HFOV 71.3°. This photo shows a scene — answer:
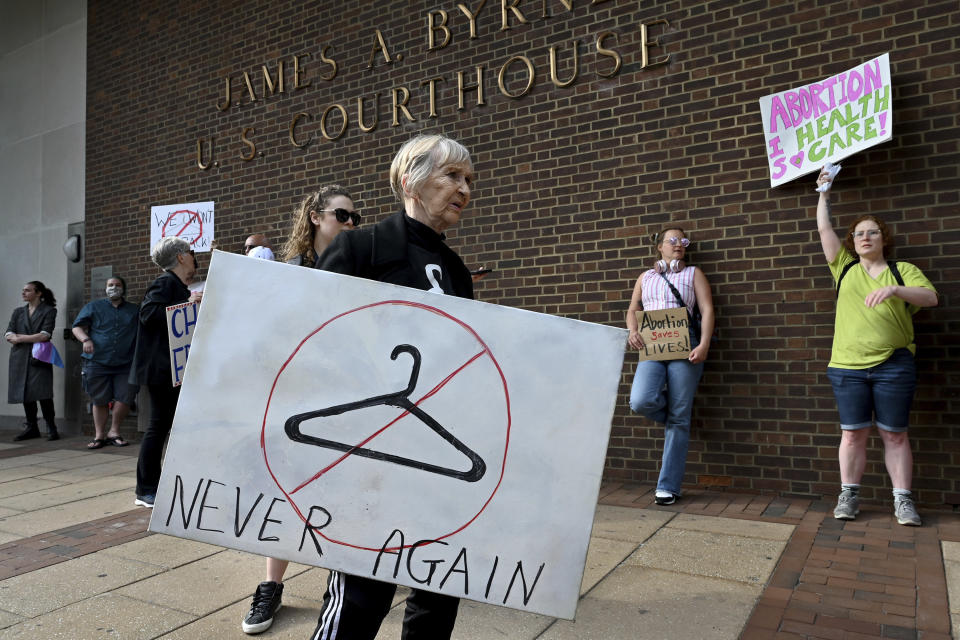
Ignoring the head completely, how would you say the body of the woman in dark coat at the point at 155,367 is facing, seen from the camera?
to the viewer's right

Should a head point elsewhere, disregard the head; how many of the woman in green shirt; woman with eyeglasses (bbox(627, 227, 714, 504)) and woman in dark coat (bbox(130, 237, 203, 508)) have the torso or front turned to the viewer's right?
1

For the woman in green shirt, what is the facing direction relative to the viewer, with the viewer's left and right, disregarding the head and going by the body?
facing the viewer

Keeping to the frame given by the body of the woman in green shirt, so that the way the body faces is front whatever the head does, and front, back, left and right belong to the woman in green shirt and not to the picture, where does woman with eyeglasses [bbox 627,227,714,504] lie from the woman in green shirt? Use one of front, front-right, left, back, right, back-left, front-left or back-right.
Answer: right

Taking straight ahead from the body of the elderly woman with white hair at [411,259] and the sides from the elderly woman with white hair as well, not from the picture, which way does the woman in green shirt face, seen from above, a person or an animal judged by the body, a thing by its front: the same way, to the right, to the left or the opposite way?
to the right

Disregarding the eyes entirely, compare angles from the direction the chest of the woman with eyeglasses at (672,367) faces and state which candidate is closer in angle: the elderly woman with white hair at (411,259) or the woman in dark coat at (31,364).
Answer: the elderly woman with white hair

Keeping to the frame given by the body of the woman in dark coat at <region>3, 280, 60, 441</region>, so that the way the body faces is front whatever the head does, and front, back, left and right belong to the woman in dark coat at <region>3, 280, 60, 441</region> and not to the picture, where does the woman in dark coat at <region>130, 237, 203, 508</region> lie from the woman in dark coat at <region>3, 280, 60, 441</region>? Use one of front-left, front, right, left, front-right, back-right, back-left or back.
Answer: front-left

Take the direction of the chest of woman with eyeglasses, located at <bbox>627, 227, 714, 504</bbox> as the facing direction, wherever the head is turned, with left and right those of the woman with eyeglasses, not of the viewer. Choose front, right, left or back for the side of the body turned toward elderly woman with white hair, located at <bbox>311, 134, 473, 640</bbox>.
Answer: front

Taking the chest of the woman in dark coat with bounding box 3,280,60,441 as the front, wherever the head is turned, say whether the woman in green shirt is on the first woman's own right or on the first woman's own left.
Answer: on the first woman's own left

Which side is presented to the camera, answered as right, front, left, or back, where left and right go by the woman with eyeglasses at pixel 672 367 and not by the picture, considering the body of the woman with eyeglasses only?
front

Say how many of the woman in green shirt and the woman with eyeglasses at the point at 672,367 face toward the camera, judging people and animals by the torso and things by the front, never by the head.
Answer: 2
